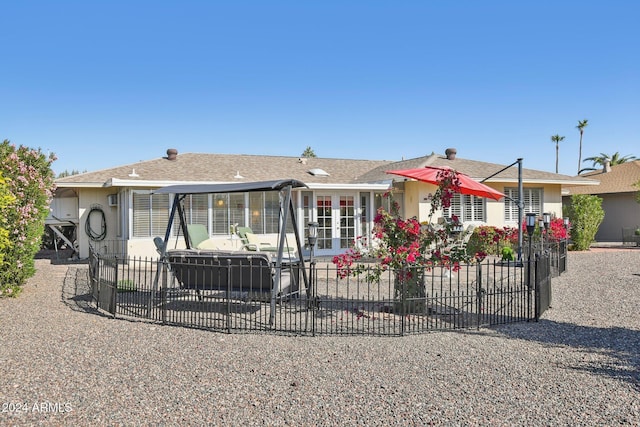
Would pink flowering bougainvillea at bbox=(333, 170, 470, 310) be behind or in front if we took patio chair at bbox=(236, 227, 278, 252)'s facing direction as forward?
in front

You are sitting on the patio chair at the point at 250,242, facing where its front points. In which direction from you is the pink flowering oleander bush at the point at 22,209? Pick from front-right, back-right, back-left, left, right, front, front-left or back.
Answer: right

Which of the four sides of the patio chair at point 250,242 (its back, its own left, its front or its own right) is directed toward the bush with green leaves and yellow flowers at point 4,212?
right

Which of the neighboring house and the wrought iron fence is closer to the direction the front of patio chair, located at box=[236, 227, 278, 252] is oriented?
the wrought iron fence

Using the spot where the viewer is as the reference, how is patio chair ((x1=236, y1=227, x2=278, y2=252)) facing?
facing the viewer and to the right of the viewer

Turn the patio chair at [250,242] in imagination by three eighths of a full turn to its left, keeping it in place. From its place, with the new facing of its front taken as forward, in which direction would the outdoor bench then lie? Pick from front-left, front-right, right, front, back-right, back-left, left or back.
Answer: back

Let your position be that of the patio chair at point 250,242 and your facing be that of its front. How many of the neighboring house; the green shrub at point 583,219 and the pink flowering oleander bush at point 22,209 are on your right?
1
